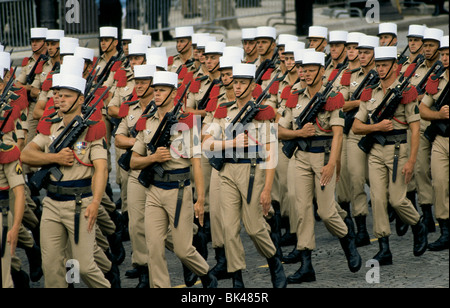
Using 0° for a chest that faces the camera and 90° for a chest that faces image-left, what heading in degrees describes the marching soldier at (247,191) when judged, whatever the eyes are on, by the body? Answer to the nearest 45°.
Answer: approximately 45°

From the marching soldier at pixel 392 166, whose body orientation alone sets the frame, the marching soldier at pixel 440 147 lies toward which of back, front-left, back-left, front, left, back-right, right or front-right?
back

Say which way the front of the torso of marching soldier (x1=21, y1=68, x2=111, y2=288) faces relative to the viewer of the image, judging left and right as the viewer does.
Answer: facing the viewer and to the left of the viewer

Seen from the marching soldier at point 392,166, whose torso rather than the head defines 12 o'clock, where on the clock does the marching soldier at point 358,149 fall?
the marching soldier at point 358,149 is roughly at 4 o'clock from the marching soldier at point 392,166.

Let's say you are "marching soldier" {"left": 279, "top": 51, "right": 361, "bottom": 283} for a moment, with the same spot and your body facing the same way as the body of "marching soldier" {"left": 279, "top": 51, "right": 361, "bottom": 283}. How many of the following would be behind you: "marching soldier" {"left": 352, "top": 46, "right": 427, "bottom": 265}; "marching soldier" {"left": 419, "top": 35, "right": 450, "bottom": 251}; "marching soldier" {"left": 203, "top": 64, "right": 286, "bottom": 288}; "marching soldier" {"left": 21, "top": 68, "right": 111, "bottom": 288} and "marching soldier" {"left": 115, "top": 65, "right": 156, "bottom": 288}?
2

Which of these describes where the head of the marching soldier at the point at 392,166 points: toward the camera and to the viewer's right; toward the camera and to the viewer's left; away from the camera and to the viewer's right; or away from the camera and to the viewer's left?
toward the camera and to the viewer's left

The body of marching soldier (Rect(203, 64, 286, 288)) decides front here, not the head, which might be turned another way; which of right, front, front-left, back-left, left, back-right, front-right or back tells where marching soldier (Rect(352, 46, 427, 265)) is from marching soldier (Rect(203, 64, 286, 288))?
back

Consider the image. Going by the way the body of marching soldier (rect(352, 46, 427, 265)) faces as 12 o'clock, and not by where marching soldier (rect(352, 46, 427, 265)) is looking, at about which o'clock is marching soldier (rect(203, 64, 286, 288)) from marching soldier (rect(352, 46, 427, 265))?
marching soldier (rect(203, 64, 286, 288)) is roughly at 12 o'clock from marching soldier (rect(352, 46, 427, 265)).

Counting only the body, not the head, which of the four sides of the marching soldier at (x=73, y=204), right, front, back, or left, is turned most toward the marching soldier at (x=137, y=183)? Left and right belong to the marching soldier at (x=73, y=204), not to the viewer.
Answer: back

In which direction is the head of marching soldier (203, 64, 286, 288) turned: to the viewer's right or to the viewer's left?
to the viewer's left

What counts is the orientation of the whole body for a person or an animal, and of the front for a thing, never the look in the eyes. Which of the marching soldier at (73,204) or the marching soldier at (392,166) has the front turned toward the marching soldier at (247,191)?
the marching soldier at (392,166)
